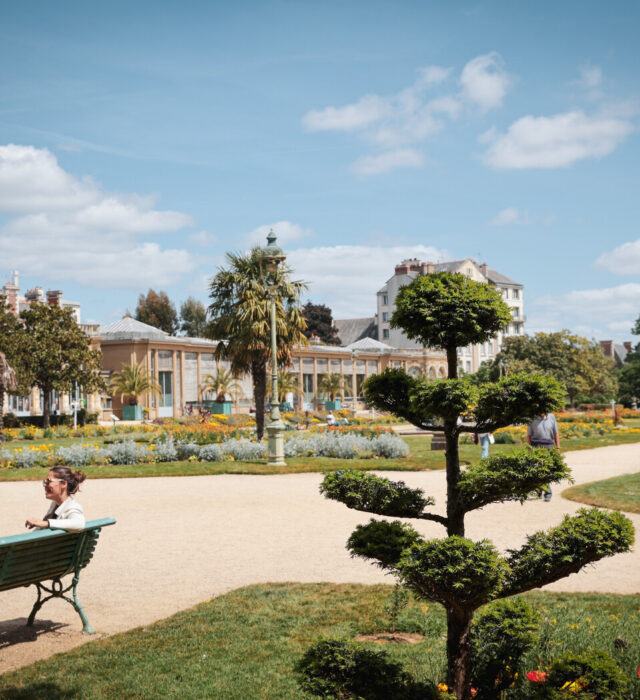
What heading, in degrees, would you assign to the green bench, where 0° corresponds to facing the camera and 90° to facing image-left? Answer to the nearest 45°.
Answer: approximately 135°

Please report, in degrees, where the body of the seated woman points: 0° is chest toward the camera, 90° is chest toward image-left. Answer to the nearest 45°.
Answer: approximately 90°

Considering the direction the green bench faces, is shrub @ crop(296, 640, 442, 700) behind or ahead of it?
behind

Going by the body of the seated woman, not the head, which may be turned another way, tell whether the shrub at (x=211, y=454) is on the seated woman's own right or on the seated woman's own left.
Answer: on the seated woman's own right
